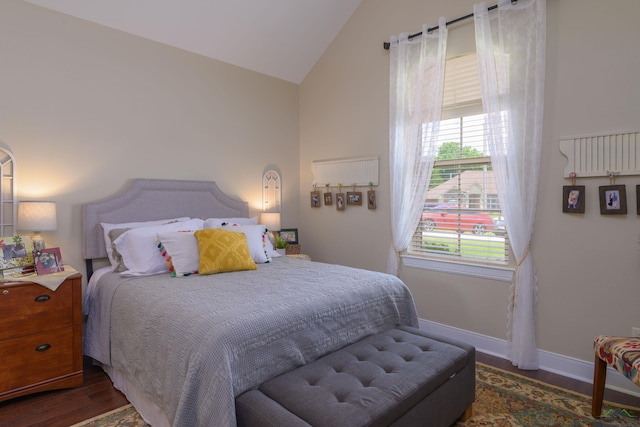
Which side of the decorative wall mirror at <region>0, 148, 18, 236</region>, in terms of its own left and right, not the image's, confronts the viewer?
front

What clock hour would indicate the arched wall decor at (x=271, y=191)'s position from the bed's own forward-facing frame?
The arched wall decor is roughly at 8 o'clock from the bed.

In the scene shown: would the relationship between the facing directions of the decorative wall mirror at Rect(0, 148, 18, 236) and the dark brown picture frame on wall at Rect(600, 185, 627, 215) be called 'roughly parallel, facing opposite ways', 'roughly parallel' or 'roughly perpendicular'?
roughly perpendicular

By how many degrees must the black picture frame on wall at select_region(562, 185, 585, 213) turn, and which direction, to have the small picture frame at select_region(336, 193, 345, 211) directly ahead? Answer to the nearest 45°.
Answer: approximately 90° to its right

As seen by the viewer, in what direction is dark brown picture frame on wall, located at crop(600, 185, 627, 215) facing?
toward the camera

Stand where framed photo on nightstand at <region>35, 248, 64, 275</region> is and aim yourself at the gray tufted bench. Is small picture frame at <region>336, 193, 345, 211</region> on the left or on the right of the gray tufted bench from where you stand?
left

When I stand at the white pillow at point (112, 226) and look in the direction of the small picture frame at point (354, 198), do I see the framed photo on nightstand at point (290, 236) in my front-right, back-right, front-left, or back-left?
front-left

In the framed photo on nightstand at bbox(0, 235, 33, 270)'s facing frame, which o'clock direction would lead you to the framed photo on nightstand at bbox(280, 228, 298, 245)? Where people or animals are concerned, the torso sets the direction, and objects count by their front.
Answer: the framed photo on nightstand at bbox(280, 228, 298, 245) is roughly at 9 o'clock from the framed photo on nightstand at bbox(0, 235, 33, 270).

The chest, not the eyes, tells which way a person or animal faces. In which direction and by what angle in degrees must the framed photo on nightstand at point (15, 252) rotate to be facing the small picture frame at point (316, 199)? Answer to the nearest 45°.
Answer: approximately 90° to its left

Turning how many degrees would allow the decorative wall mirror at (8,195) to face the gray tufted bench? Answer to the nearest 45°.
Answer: approximately 45° to its left

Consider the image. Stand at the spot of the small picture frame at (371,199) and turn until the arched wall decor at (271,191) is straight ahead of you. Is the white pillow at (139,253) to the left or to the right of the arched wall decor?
left

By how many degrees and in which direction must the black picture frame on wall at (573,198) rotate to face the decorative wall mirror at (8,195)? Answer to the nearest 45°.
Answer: approximately 45° to its right
